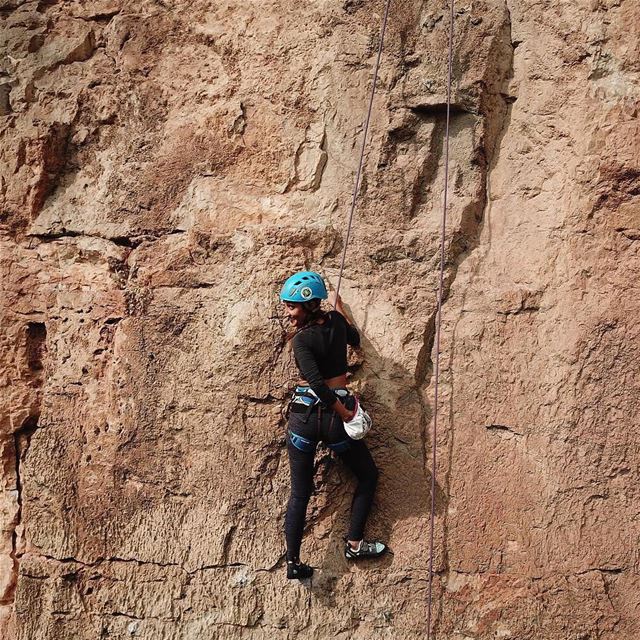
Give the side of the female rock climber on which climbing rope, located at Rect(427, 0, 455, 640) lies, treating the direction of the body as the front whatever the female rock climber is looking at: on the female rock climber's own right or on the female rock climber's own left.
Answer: on the female rock climber's own right

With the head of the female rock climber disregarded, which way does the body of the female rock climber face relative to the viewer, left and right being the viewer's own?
facing away from the viewer
